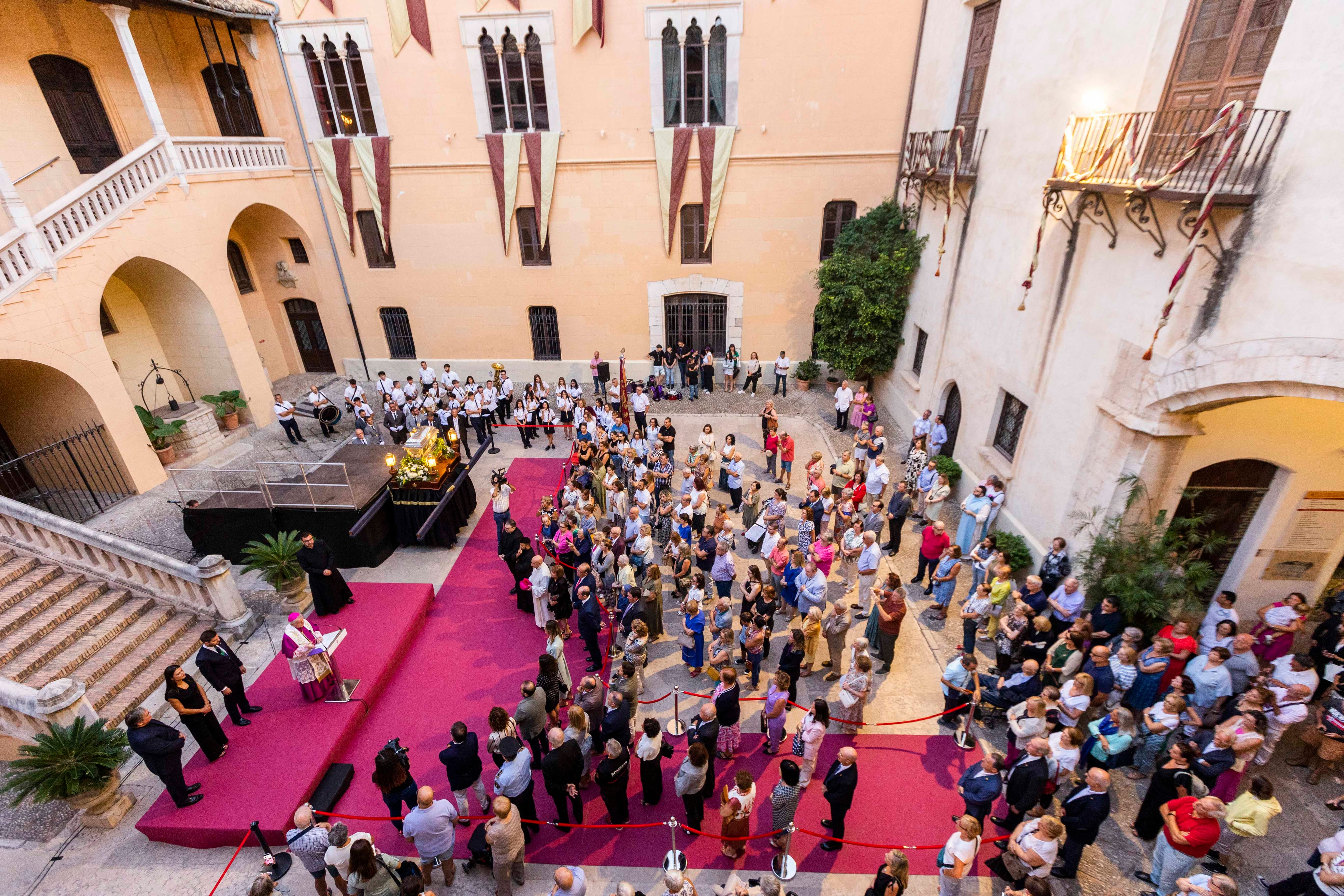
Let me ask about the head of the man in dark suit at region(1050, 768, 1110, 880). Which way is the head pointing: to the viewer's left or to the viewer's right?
to the viewer's left

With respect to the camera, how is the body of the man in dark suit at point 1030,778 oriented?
to the viewer's left

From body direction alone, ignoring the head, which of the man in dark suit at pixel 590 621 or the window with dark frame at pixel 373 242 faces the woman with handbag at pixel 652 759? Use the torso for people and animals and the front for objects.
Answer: the window with dark frame

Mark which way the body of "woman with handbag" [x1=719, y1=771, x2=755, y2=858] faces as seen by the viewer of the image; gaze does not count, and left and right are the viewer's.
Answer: facing away from the viewer and to the left of the viewer

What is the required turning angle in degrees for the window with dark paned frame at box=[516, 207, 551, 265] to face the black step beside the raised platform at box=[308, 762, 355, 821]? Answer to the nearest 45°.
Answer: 0° — it already faces it

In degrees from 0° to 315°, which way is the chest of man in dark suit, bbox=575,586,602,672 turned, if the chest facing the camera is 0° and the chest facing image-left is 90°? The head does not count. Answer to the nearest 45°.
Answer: approximately 90°

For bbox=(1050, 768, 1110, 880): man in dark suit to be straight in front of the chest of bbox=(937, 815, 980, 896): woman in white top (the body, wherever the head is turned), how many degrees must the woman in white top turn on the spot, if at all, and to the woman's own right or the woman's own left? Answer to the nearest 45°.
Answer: approximately 135° to the woman's own right

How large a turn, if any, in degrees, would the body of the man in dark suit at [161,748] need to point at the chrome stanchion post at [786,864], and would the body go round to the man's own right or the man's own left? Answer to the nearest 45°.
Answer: approximately 45° to the man's own right

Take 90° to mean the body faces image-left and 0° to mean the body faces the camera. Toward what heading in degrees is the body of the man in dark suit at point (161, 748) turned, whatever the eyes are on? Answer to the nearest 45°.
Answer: approximately 270°

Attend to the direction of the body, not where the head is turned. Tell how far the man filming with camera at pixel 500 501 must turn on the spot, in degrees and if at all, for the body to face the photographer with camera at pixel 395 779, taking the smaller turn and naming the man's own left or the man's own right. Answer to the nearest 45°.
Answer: approximately 45° to the man's own left

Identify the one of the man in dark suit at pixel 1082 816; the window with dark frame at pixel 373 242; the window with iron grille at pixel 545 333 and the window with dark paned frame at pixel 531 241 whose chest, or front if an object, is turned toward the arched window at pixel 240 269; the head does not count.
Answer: the man in dark suit

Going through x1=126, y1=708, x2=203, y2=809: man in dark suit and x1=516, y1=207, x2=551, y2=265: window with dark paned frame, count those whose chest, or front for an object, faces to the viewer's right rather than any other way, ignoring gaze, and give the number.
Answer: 1

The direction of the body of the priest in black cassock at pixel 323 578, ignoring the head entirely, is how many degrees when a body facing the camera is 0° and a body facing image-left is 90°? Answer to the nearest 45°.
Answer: approximately 315°
